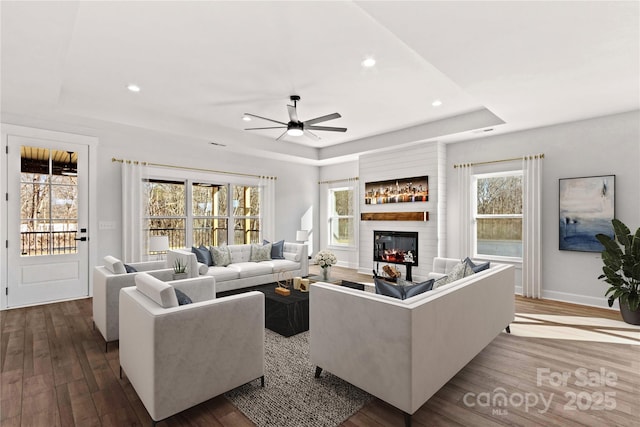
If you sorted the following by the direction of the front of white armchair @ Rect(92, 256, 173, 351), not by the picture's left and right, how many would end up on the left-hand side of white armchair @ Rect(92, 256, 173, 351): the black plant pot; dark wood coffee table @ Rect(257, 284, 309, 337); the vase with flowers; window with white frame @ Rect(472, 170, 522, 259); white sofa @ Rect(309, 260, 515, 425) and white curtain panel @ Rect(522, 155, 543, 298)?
0

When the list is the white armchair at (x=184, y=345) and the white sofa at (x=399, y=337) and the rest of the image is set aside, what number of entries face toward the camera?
0

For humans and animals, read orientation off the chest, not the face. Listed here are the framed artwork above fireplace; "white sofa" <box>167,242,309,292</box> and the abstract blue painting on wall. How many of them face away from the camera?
0

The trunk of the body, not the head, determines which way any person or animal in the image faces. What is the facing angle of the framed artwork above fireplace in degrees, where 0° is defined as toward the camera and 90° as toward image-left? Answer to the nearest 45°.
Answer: approximately 45°

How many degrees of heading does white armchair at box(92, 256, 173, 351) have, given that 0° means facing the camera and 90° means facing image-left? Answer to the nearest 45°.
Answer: approximately 225°

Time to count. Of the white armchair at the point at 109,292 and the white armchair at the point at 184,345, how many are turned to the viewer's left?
0

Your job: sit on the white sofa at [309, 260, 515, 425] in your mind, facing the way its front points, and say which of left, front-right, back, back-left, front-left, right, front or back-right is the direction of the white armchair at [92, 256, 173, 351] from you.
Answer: front-left

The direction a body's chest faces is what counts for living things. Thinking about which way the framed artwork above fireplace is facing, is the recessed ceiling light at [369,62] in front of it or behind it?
in front

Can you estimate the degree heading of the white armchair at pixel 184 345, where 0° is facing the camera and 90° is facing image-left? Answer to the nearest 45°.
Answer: approximately 225°

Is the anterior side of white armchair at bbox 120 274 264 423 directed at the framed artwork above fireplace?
yes

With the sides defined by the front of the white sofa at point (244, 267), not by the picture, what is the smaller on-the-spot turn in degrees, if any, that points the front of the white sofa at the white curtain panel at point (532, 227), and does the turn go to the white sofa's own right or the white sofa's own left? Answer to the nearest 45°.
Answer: approximately 45° to the white sofa's own left

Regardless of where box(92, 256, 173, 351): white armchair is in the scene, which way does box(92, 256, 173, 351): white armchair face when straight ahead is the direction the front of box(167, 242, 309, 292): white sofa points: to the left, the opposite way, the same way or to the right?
to the left

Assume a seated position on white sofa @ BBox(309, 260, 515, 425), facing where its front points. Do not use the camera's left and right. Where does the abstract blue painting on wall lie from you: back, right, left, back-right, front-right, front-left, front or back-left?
right

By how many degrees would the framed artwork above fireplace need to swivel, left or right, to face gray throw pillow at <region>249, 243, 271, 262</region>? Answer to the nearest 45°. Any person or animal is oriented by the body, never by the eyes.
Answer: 0° — it already faces it

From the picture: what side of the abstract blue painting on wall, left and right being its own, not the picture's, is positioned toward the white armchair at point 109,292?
front

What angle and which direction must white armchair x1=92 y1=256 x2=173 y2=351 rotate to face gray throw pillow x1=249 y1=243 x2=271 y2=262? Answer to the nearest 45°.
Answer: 0° — it already faces it

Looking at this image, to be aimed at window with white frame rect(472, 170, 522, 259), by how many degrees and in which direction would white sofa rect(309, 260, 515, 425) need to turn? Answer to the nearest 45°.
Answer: approximately 45° to its right

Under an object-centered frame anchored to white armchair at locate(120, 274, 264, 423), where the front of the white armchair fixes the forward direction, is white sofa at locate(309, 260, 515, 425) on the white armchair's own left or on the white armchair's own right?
on the white armchair's own right
